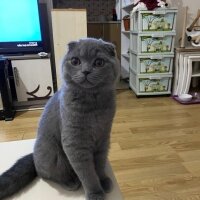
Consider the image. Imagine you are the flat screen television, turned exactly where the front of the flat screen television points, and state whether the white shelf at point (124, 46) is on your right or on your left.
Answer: on your left

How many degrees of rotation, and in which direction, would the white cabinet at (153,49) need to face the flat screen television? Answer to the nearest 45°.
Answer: approximately 90° to its right

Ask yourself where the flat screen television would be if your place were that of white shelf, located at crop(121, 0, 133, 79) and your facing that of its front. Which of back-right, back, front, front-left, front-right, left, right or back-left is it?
front-right

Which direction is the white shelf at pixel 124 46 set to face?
toward the camera

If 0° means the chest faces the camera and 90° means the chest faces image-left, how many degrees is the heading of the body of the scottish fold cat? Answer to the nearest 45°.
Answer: approximately 315°

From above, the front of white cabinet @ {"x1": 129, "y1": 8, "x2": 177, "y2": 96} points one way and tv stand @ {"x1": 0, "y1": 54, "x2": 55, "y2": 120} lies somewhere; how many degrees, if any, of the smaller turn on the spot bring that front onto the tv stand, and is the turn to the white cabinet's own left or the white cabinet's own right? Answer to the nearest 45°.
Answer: approximately 45° to the white cabinet's own right

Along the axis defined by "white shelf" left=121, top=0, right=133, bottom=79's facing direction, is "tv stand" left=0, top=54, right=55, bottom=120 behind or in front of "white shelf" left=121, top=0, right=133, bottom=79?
in front

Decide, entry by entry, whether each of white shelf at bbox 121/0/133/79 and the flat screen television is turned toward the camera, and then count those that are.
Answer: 2

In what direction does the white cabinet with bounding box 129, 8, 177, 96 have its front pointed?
toward the camera

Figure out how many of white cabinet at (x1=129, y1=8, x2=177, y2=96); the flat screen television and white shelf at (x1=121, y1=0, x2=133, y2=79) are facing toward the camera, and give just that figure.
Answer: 3

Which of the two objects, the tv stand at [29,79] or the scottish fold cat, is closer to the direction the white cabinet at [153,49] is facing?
the scottish fold cat

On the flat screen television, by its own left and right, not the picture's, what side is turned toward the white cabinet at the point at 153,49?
left

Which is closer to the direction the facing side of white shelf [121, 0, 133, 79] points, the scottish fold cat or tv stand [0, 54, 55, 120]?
the scottish fold cat
